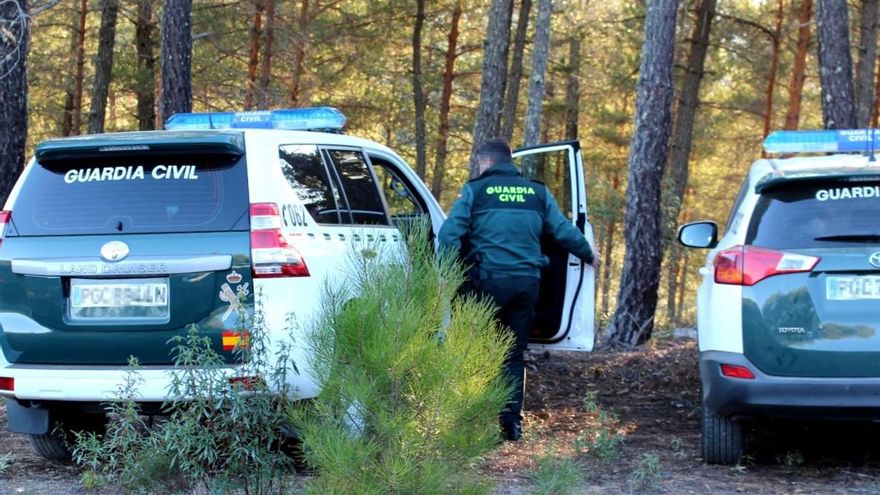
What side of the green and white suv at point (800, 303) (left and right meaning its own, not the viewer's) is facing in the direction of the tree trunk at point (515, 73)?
front

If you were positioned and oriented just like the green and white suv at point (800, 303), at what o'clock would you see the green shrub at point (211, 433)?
The green shrub is roughly at 8 o'clock from the green and white suv.

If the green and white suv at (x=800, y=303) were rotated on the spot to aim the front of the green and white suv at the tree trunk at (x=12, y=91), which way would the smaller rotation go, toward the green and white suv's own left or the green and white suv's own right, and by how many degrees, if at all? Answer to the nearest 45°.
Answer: approximately 90° to the green and white suv's own left

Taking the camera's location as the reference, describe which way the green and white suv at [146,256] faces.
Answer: facing away from the viewer and to the right of the viewer

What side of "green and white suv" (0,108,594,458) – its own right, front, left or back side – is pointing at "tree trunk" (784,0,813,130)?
front

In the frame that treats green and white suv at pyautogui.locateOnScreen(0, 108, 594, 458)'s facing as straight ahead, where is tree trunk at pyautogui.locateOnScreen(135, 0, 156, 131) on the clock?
The tree trunk is roughly at 10 o'clock from the green and white suv.

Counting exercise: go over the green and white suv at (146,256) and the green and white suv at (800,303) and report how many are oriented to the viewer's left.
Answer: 0

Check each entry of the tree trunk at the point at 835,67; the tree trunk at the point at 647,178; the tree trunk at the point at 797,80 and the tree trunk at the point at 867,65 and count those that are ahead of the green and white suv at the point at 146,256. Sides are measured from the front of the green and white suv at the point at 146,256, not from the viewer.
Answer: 4

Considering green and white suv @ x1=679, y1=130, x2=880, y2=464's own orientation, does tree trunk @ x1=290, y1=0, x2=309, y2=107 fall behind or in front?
in front

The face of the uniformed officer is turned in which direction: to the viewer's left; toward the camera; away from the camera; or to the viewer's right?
away from the camera

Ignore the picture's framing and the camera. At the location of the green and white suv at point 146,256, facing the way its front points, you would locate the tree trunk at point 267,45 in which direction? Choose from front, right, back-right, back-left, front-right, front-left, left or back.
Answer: front-left

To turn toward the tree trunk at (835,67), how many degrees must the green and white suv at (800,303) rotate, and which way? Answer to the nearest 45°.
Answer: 0° — it already faces it

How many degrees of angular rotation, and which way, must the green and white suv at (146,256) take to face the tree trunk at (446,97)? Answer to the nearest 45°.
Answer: approximately 45° to its left

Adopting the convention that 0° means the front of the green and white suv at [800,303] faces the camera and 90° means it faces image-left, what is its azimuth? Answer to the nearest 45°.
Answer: approximately 180°
